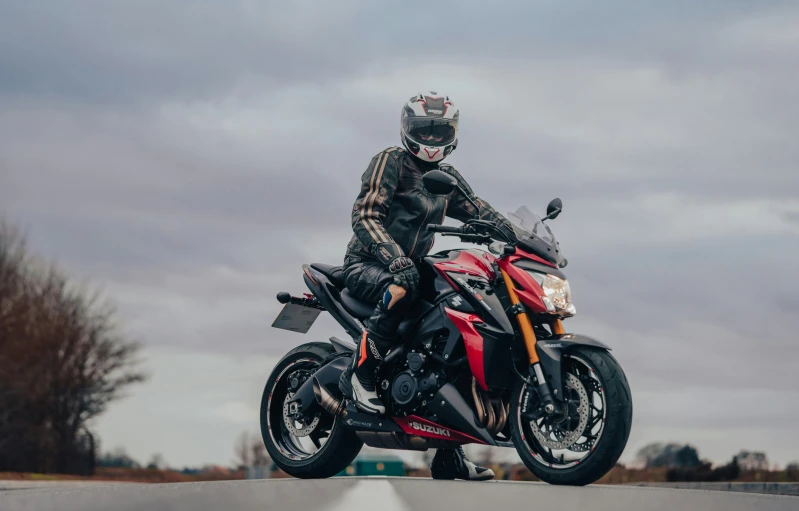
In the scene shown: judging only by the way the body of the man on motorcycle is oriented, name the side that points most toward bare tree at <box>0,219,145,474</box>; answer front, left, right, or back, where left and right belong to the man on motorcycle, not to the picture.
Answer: back

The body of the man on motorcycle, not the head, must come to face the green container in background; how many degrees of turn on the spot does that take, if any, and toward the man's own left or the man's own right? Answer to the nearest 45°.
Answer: approximately 135° to the man's own left

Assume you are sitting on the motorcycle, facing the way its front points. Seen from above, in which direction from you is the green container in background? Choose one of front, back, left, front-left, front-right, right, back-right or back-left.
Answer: back-left

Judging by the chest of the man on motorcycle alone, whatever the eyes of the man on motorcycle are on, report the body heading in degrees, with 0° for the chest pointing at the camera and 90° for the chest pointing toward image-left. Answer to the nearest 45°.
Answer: approximately 315°

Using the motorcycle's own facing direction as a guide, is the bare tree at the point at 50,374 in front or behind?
behind
